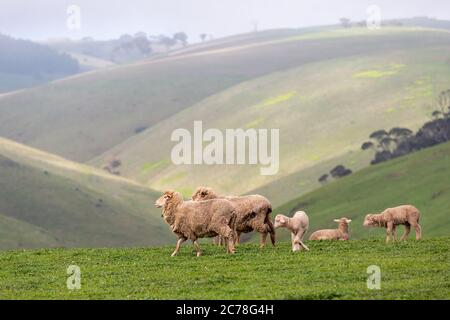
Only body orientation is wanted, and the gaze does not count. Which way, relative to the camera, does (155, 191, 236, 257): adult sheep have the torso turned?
to the viewer's left

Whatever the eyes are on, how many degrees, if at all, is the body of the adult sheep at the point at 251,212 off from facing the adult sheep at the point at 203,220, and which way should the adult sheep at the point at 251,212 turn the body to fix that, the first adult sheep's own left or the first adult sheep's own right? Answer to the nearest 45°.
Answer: approximately 45° to the first adult sheep's own left

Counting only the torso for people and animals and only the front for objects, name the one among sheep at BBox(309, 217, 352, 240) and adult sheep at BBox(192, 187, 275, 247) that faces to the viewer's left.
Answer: the adult sheep

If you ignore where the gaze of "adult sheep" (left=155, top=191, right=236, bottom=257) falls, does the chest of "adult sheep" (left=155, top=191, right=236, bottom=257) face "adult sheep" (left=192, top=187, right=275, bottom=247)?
no

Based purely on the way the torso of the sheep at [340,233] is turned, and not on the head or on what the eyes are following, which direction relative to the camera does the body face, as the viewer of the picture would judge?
to the viewer's right

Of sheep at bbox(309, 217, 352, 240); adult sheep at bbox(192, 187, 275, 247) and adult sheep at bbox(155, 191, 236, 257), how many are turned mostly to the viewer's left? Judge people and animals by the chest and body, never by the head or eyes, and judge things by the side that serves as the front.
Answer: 2

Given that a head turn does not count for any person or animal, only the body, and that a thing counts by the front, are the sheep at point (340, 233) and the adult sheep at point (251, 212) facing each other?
no

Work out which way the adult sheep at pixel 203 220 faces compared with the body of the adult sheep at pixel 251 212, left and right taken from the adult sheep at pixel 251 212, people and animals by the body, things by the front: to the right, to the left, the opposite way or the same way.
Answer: the same way

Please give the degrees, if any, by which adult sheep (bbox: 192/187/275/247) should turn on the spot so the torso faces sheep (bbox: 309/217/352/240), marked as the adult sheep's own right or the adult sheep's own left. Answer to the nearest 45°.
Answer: approximately 135° to the adult sheep's own right

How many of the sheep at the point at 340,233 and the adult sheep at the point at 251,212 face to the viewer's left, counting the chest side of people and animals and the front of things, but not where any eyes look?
1

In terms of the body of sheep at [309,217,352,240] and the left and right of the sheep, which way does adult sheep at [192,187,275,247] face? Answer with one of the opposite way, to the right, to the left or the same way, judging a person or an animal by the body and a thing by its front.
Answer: the opposite way

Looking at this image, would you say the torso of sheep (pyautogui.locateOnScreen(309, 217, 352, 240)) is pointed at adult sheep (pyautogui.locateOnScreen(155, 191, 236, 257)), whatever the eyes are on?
no

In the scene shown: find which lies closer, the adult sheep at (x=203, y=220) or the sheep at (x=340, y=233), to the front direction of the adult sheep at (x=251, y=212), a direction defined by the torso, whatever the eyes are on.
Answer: the adult sheep

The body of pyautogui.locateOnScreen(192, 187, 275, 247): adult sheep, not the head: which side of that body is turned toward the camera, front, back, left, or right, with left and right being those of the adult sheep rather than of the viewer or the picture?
left

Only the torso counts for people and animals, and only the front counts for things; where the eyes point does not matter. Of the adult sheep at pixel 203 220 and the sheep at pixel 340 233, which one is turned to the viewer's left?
the adult sheep
